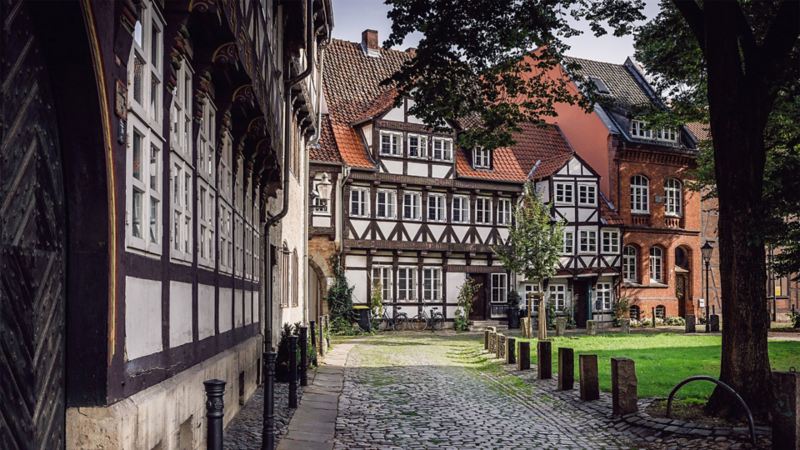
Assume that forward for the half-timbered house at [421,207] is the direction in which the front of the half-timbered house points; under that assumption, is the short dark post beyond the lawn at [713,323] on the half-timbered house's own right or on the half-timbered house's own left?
on the half-timbered house's own left

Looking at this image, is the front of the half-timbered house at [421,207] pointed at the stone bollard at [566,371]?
yes

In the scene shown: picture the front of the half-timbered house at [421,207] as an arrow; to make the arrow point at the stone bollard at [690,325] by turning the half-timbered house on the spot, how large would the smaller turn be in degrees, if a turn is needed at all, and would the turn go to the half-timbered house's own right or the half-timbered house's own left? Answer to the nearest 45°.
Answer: approximately 90° to the half-timbered house's own left

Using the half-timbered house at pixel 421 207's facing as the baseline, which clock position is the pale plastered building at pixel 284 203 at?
The pale plastered building is roughly at 12 o'clock from the half-timbered house.

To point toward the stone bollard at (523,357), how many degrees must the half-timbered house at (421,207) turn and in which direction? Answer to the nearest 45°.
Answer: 0° — it already faces it

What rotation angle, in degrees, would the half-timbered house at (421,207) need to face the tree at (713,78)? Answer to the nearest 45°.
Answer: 0° — it already faces it

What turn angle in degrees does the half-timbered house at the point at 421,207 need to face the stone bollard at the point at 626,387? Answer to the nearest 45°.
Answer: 0° — it already faces it

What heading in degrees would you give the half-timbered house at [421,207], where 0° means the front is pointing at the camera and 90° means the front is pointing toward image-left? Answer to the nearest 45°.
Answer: approximately 0°

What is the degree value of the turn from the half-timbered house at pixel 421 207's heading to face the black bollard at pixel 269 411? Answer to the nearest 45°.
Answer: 0° — it already faces it
